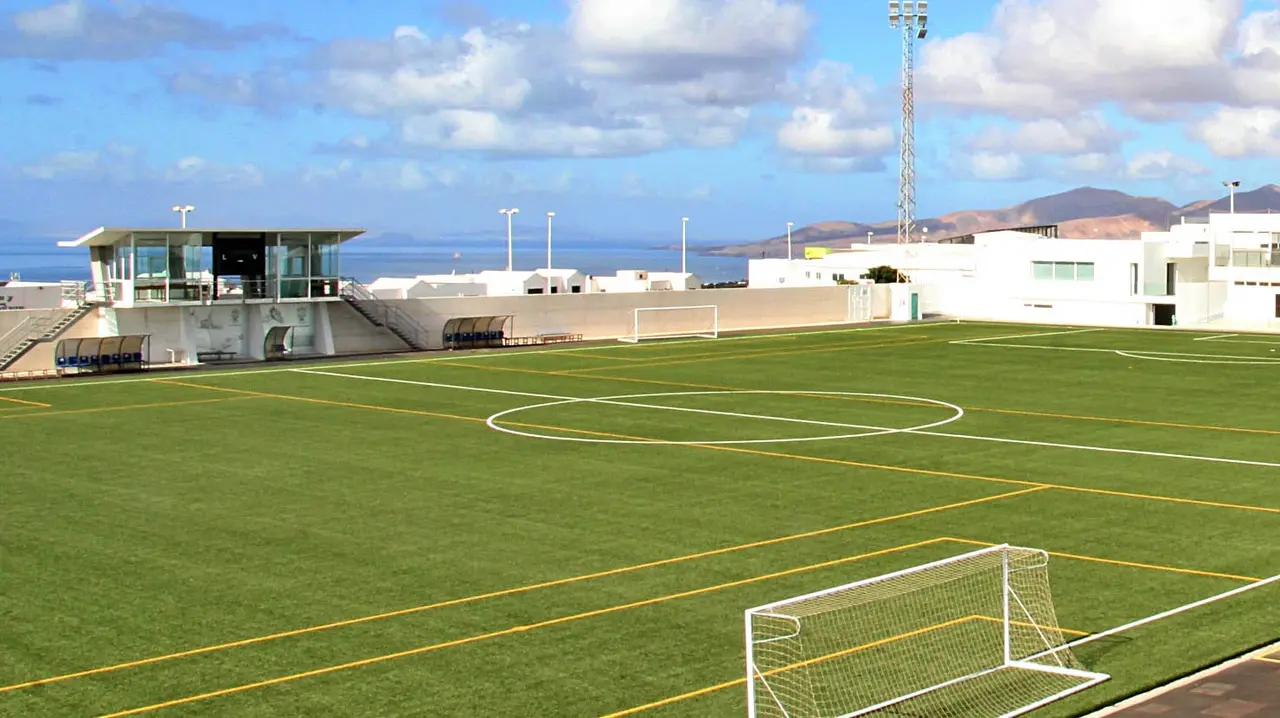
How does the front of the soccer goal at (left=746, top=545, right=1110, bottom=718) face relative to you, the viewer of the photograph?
facing away from the viewer and to the left of the viewer
